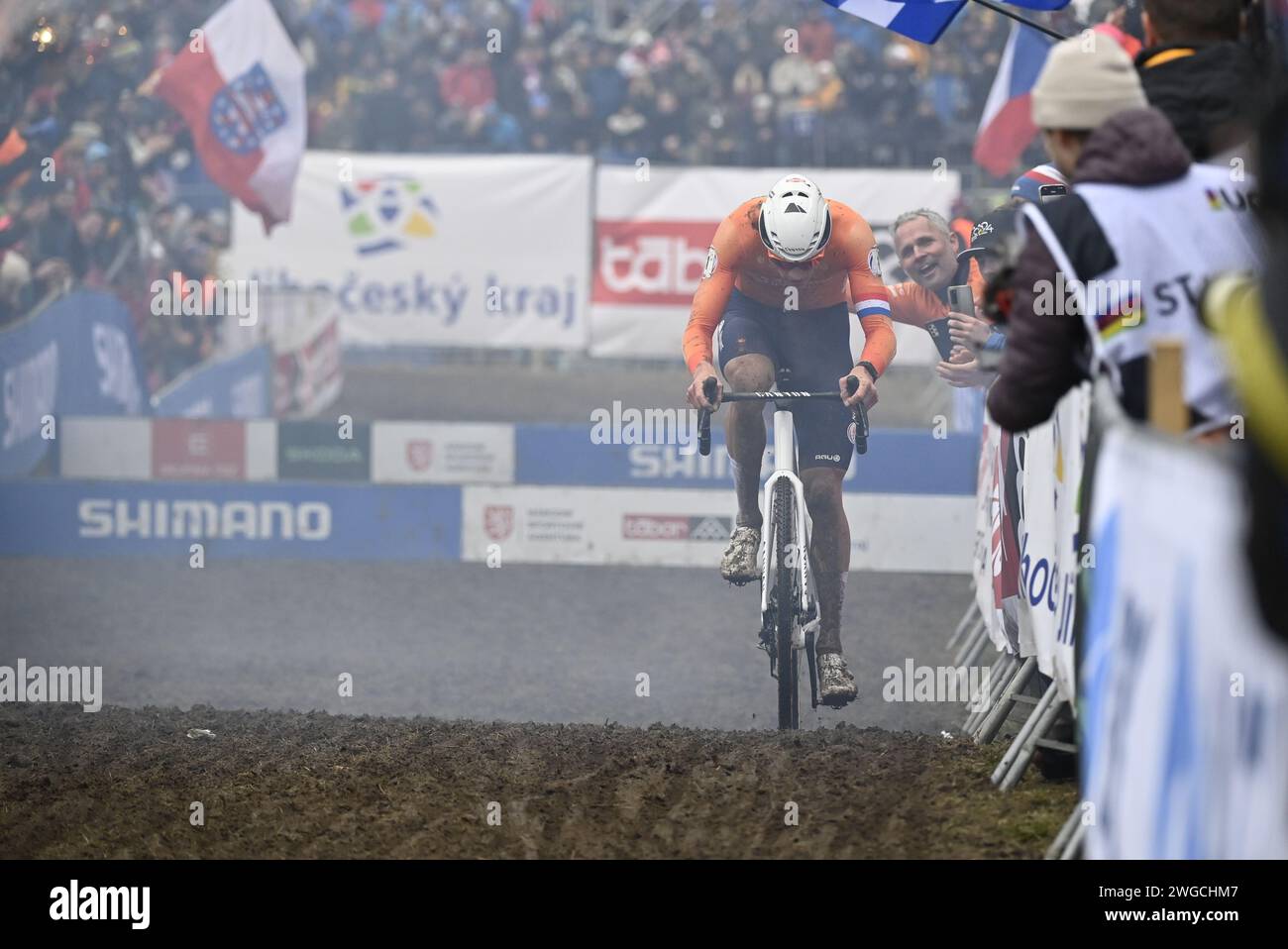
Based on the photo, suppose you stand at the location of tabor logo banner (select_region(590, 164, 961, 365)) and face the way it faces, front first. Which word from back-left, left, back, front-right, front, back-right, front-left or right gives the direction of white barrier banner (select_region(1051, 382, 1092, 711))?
front

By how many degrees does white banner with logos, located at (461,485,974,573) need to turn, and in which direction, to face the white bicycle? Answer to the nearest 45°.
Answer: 0° — it already faces it

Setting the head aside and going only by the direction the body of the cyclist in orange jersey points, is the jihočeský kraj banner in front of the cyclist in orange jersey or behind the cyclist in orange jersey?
behind

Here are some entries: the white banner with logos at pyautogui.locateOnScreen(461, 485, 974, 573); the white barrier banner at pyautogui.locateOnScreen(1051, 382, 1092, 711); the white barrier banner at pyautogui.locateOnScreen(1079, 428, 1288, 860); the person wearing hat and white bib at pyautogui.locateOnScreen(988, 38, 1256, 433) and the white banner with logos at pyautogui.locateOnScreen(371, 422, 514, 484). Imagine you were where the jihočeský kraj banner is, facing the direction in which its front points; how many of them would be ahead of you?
5

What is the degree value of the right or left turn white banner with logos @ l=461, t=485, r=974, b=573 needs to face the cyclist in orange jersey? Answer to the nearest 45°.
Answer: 0° — it already faces them

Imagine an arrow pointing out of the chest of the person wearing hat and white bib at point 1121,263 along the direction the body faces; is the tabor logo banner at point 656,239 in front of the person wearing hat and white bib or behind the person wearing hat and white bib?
in front

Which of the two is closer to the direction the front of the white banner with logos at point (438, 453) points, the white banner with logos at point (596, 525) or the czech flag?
the white banner with logos

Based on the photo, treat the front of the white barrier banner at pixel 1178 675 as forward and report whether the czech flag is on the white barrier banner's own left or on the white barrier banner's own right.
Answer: on the white barrier banner's own right

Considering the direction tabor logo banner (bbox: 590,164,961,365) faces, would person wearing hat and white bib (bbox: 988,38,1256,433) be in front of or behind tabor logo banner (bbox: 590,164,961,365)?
in front

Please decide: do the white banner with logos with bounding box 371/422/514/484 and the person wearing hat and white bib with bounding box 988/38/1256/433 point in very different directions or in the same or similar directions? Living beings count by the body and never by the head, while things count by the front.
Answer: very different directions

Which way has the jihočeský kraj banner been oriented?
toward the camera

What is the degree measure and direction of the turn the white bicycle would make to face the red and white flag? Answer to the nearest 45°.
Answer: approximately 135° to its right

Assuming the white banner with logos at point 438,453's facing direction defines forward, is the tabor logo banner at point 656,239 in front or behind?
behind

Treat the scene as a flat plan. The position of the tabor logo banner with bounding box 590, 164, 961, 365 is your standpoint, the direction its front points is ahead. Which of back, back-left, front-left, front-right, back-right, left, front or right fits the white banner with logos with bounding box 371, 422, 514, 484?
front

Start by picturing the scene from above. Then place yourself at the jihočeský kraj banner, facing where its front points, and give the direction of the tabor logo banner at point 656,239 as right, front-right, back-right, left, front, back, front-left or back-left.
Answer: left
